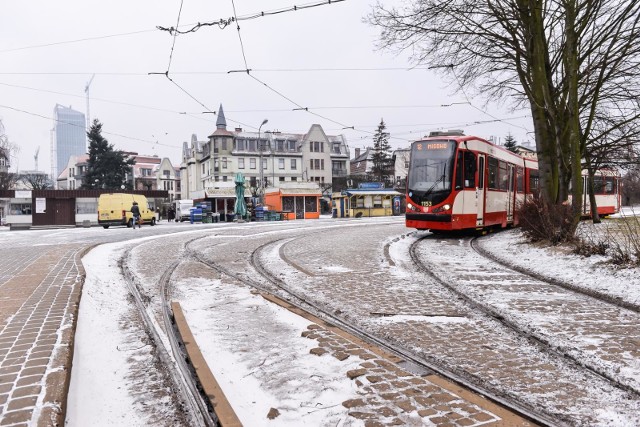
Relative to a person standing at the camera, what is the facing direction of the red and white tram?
facing the viewer and to the left of the viewer

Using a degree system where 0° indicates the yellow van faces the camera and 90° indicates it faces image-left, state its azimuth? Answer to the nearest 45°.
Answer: approximately 225°

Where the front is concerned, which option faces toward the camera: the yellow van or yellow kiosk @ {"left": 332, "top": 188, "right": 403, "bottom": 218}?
the yellow kiosk

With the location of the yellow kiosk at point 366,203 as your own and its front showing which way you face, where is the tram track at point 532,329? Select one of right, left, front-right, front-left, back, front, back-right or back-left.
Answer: front

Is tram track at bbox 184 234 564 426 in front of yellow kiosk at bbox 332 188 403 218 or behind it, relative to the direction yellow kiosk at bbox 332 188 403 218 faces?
in front

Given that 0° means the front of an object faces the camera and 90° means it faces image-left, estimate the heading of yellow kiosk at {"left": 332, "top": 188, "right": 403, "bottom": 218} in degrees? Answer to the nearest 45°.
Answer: approximately 0°

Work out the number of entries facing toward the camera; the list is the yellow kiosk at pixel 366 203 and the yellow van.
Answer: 1

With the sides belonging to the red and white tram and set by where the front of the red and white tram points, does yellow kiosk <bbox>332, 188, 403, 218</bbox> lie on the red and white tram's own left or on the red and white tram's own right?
on the red and white tram's own right

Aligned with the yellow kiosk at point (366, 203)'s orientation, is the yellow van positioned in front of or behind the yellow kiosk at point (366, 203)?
in front

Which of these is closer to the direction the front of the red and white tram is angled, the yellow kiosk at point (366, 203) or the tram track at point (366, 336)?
the tram track

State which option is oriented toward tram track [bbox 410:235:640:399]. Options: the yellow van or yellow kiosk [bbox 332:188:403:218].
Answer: the yellow kiosk
